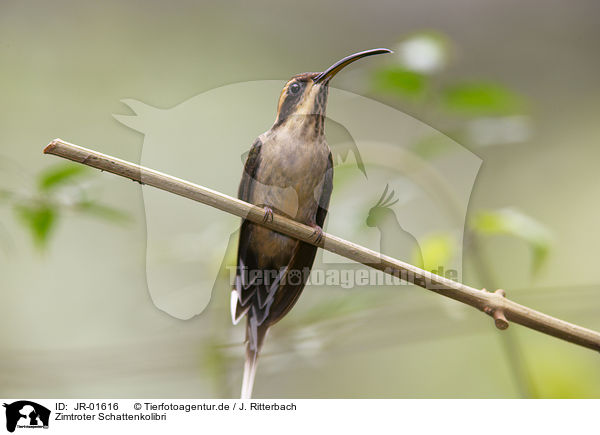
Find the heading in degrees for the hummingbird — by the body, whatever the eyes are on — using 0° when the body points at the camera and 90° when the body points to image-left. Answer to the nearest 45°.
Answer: approximately 315°
